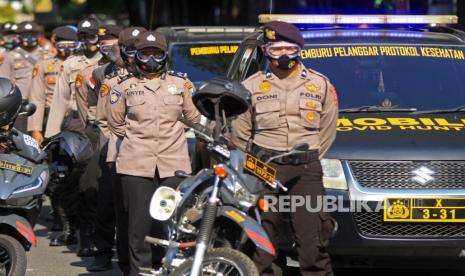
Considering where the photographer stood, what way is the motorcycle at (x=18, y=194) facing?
facing the viewer and to the right of the viewer

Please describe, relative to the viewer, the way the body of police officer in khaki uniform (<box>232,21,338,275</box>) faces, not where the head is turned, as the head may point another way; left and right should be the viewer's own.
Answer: facing the viewer

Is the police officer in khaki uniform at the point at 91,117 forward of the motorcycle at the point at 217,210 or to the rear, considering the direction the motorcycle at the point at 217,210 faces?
to the rear

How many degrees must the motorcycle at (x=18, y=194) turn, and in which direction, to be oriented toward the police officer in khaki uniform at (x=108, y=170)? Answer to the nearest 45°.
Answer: approximately 90° to its left

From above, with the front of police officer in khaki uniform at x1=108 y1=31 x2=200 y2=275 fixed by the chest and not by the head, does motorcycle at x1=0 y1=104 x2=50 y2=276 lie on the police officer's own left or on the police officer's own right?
on the police officer's own right

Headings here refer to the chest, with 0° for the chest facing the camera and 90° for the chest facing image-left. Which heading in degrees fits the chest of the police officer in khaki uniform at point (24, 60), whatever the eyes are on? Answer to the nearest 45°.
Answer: approximately 0°

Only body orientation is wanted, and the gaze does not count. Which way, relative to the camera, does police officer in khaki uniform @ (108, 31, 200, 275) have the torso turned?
toward the camera
